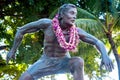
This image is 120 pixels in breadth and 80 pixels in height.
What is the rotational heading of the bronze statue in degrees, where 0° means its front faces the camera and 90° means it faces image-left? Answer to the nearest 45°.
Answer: approximately 315°
